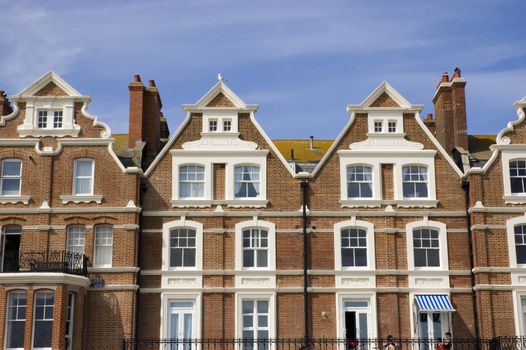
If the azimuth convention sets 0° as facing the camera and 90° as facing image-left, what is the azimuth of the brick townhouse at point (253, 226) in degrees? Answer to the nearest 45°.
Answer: approximately 0°

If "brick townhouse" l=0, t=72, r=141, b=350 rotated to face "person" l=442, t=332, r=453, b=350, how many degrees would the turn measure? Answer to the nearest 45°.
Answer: approximately 90° to its left

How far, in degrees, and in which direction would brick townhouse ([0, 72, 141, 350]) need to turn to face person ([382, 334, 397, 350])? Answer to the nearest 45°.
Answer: approximately 90° to its left
